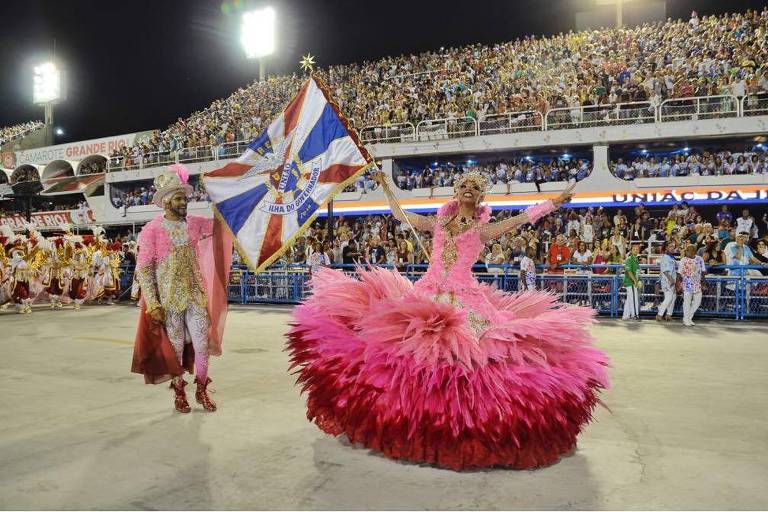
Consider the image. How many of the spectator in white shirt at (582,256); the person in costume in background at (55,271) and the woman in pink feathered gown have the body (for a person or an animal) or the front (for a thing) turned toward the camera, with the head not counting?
3

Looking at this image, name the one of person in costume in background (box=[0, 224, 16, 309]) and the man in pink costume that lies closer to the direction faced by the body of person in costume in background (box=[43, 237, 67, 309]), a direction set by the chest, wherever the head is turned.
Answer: the man in pink costume

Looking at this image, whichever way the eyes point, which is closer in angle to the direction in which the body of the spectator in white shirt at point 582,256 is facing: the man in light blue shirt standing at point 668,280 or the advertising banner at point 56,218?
the man in light blue shirt standing

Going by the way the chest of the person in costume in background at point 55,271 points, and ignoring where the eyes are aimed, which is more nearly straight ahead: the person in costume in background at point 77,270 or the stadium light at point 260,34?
the person in costume in background

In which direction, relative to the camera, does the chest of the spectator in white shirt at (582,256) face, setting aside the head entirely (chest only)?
toward the camera

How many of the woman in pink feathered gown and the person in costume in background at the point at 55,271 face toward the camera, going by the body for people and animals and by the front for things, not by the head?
2

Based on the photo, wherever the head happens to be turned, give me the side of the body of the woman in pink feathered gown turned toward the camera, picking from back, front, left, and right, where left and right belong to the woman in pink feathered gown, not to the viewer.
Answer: front

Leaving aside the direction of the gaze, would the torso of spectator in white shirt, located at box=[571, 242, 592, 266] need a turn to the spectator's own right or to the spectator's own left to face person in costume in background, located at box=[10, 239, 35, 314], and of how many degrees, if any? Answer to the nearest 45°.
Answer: approximately 90° to the spectator's own right
